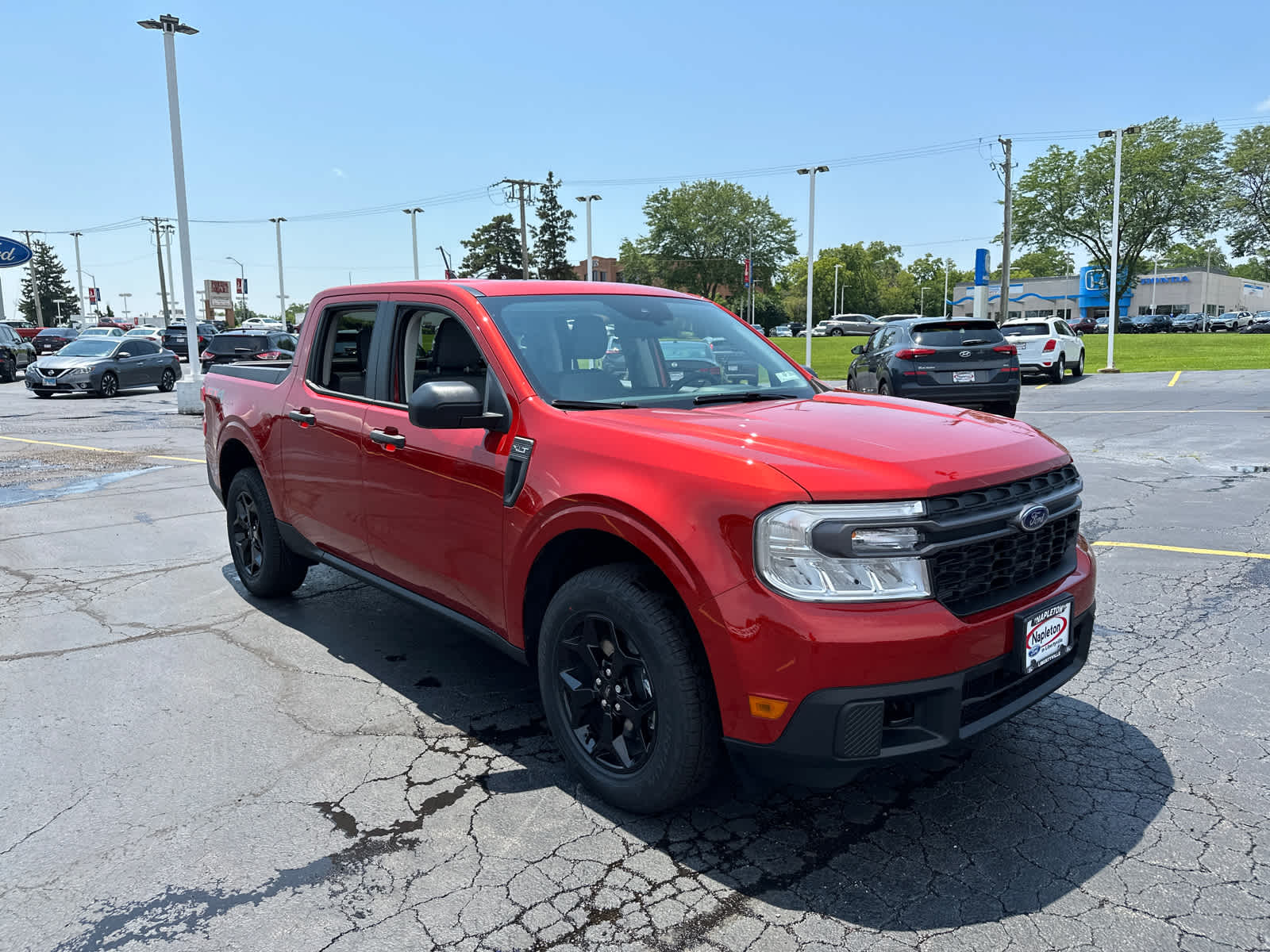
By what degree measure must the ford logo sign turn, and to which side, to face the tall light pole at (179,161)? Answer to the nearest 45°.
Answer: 0° — it already faces it

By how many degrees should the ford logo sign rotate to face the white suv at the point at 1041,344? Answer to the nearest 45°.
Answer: approximately 45° to its left

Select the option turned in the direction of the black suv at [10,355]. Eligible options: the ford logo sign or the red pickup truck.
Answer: the ford logo sign

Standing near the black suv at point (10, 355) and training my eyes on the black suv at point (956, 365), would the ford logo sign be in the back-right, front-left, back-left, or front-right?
back-left

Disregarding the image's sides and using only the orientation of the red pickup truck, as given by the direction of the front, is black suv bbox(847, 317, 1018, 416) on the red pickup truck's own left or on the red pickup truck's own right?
on the red pickup truck's own left

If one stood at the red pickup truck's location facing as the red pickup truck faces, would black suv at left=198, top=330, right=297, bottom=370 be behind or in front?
behind

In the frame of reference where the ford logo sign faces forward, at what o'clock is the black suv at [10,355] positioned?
The black suv is roughly at 12 o'clock from the ford logo sign.

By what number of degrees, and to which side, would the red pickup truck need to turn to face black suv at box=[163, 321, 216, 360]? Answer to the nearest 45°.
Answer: approximately 180°

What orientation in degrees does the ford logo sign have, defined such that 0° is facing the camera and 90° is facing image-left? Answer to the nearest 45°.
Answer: approximately 0°
